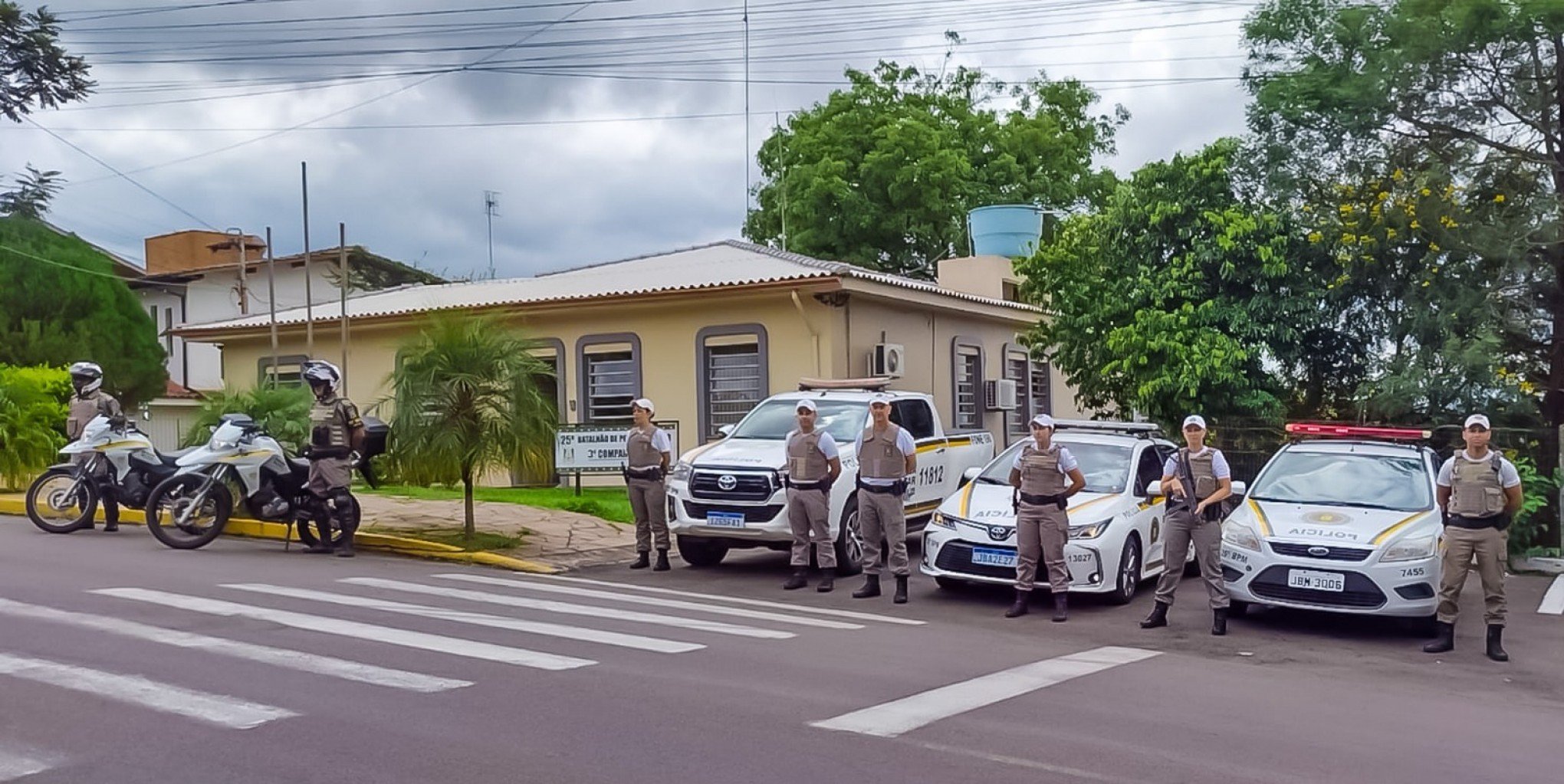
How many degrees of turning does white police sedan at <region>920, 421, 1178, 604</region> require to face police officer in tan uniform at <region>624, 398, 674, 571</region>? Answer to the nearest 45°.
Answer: approximately 45° to its right

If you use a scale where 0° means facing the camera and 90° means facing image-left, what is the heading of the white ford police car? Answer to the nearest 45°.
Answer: approximately 0°

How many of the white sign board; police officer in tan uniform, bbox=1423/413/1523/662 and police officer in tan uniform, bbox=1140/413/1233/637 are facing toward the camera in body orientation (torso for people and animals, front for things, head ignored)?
3

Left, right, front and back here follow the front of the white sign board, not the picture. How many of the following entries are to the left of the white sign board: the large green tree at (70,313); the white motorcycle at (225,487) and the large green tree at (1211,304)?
1

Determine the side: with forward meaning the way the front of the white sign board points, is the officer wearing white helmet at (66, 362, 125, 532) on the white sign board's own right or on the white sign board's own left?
on the white sign board's own right

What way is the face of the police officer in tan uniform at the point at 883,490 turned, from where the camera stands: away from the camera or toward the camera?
toward the camera

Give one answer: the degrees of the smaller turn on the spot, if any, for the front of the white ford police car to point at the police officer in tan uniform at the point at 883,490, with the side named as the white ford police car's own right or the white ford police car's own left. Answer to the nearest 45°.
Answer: approximately 90° to the white ford police car's own right

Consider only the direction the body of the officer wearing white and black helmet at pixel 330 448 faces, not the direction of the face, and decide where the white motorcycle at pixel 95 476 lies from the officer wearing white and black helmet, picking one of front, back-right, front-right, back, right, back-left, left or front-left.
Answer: right

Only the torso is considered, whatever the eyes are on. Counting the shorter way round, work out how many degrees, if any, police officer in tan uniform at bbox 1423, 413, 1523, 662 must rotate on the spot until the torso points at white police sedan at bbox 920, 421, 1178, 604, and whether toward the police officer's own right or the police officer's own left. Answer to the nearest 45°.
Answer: approximately 90° to the police officer's own right

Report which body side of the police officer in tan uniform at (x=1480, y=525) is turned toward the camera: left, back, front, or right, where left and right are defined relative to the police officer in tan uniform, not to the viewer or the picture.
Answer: front

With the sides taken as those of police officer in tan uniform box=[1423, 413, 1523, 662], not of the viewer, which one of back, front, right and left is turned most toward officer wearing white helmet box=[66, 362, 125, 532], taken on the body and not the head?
right

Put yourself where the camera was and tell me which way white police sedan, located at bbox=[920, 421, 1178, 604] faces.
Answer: facing the viewer and to the left of the viewer

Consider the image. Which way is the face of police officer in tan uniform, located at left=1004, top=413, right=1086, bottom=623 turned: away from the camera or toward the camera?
toward the camera

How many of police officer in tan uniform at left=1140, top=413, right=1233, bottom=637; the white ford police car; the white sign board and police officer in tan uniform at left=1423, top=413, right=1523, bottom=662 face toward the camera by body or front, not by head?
4

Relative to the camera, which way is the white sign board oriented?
toward the camera
